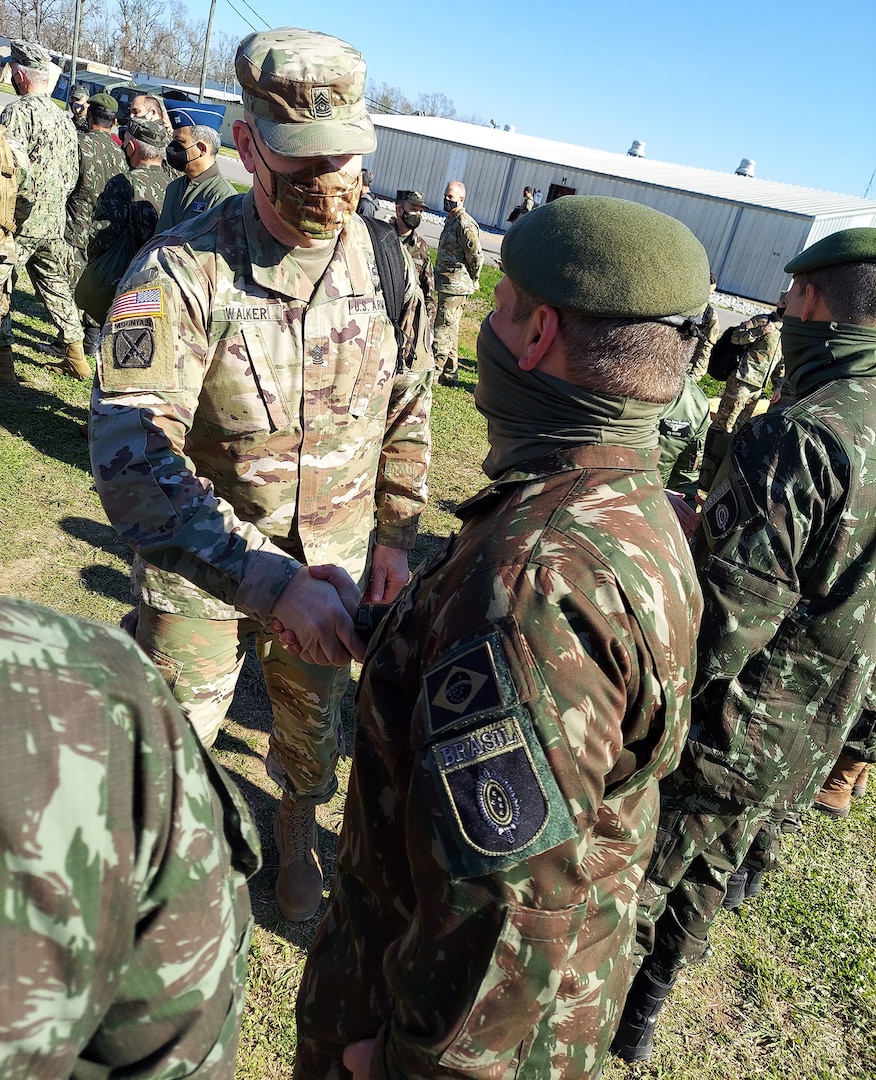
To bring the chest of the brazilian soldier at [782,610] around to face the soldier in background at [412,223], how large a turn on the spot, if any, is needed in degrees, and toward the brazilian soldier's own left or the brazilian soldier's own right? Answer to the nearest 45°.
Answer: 0° — they already face them

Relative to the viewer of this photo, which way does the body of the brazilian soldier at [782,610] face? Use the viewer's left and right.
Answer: facing away from the viewer and to the left of the viewer

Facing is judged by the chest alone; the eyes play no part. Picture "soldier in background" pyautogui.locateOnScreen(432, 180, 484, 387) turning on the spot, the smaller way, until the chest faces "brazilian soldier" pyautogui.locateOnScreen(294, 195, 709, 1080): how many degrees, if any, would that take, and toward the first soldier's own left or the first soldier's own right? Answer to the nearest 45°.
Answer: approximately 45° to the first soldier's own left

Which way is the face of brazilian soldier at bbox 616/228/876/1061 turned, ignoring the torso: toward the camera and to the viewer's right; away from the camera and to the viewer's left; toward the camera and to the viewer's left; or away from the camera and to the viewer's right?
away from the camera and to the viewer's left
